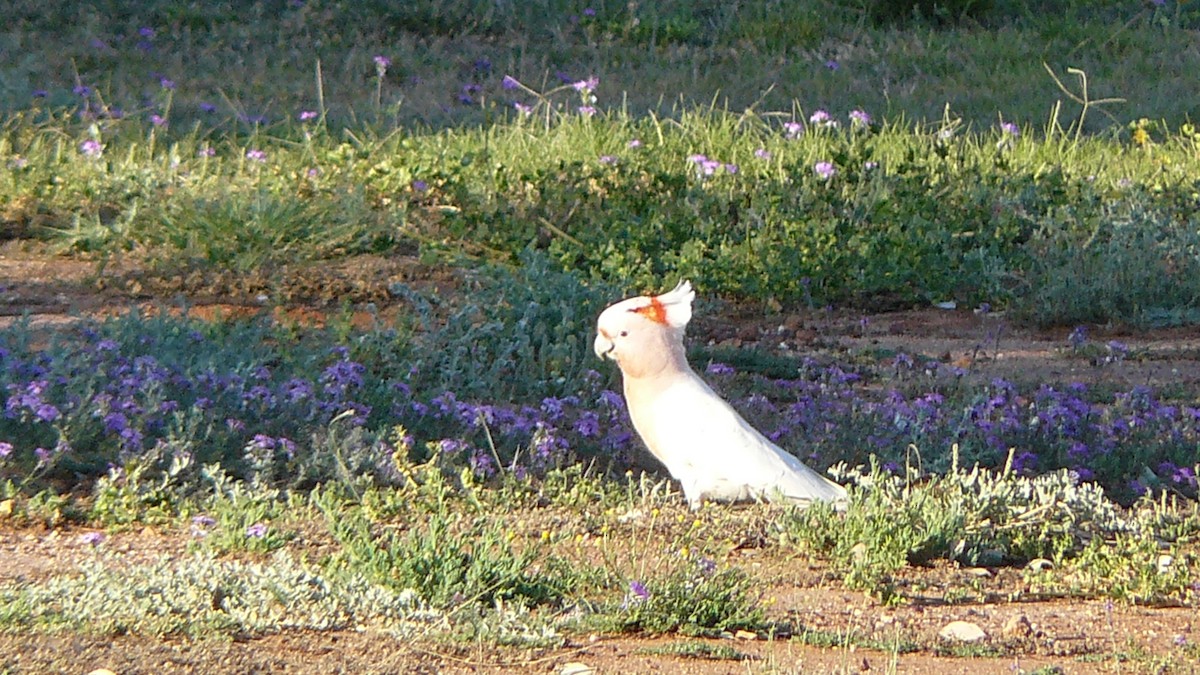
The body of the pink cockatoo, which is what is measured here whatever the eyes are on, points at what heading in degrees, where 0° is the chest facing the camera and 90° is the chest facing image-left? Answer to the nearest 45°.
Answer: approximately 90°

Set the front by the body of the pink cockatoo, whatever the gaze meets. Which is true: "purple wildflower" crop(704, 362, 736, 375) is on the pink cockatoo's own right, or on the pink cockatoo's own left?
on the pink cockatoo's own right
